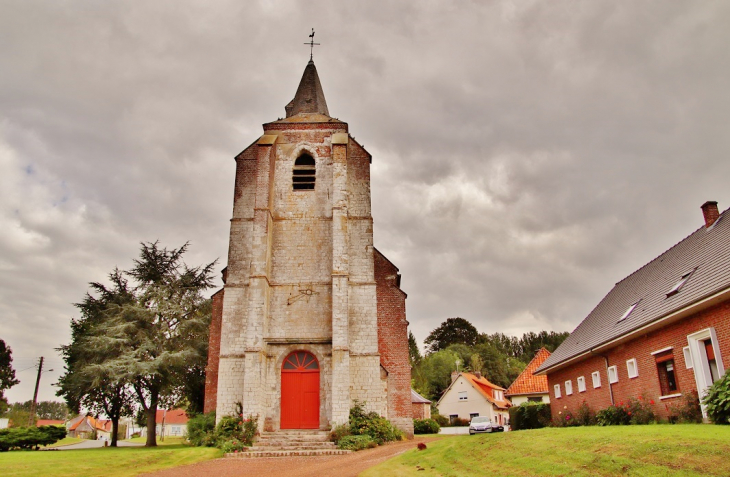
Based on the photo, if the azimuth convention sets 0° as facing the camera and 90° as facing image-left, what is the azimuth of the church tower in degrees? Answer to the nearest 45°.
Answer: approximately 0°

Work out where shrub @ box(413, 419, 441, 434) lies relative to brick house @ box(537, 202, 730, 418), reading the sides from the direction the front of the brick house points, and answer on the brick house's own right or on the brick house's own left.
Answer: on the brick house's own right

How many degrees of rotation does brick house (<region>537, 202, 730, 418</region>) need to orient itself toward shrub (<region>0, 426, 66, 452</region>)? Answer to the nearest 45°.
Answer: approximately 45° to its right

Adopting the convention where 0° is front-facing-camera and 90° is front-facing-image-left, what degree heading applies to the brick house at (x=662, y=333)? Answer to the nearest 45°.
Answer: approximately 45°

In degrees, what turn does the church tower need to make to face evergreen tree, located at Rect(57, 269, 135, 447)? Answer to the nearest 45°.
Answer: approximately 90° to its right

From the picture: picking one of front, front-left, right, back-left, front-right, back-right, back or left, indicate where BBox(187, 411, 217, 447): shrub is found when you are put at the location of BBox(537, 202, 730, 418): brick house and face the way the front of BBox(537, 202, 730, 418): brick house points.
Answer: front-right

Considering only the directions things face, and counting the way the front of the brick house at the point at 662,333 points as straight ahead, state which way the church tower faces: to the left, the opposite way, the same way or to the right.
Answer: to the left

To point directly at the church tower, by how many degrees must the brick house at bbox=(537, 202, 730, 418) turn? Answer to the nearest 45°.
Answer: approximately 45° to its right
